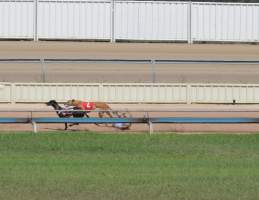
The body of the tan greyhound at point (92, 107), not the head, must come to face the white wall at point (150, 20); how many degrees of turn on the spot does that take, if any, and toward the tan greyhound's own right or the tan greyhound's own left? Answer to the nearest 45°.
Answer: approximately 90° to the tan greyhound's own right

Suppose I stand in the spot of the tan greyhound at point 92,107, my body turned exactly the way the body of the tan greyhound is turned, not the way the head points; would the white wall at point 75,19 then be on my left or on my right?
on my right

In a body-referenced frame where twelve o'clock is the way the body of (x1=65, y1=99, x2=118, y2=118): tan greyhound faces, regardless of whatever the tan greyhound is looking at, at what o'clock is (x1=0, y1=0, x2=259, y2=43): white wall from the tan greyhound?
The white wall is roughly at 3 o'clock from the tan greyhound.

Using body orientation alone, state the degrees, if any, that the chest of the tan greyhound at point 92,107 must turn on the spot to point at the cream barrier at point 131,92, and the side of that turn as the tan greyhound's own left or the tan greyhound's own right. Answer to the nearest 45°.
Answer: approximately 90° to the tan greyhound's own right

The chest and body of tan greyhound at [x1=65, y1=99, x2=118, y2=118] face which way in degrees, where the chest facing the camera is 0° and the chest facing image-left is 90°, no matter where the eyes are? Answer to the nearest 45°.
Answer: approximately 90°

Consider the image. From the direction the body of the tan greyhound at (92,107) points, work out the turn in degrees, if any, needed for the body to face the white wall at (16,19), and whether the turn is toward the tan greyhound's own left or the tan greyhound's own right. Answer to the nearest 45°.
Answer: approximately 90° to the tan greyhound's own right
